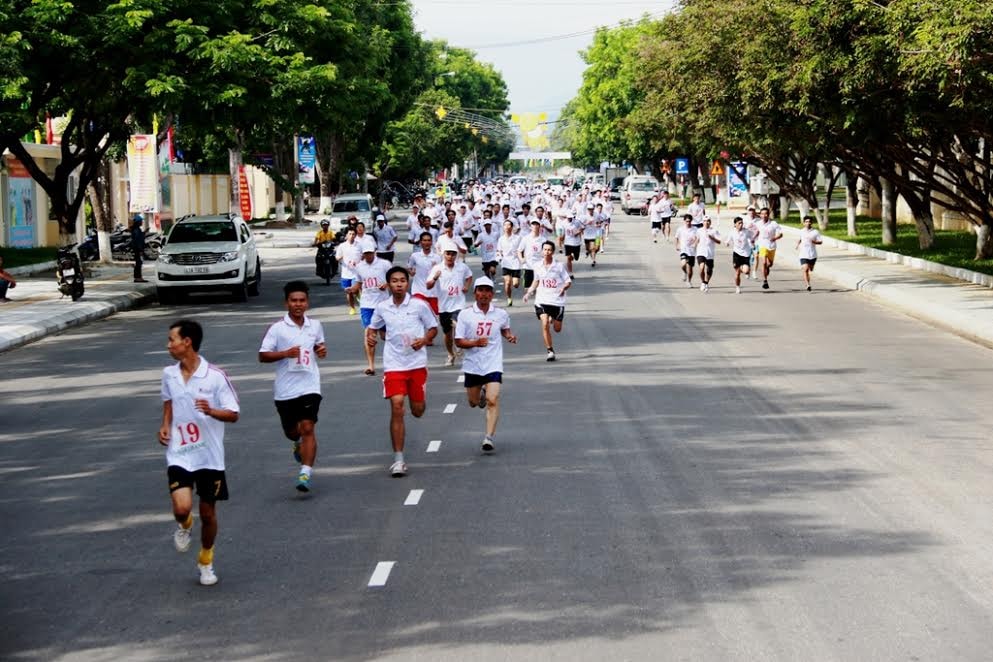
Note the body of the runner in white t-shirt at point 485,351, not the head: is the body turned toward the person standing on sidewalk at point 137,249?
no

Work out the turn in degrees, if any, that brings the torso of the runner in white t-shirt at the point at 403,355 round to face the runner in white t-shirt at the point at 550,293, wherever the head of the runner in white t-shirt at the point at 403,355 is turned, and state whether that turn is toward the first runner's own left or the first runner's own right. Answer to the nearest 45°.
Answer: approximately 180°

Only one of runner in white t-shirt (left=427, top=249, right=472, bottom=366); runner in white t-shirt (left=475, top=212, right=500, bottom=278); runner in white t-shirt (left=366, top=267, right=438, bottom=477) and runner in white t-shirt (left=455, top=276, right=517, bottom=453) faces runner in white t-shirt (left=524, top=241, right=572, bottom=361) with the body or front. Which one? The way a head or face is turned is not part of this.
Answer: runner in white t-shirt (left=475, top=212, right=500, bottom=278)

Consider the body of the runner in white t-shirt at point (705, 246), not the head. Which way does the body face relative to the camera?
toward the camera

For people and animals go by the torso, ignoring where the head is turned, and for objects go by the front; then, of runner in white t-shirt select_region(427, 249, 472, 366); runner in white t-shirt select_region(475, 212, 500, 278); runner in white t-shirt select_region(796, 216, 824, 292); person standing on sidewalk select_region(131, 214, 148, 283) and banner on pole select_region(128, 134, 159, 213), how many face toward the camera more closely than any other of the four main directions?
4

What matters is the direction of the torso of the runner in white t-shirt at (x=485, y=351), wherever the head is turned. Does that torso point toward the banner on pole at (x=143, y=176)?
no

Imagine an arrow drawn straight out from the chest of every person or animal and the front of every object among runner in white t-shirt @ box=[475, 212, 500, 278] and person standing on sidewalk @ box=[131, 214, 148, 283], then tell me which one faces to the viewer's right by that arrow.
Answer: the person standing on sidewalk

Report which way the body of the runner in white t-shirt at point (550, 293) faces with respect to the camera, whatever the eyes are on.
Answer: toward the camera

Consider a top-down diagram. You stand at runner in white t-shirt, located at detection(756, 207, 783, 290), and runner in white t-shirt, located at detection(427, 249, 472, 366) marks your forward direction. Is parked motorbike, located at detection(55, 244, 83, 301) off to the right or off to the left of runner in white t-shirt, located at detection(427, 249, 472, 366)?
right

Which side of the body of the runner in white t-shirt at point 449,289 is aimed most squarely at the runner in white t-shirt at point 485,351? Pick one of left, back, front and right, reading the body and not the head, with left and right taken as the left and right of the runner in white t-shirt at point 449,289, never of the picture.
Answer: front

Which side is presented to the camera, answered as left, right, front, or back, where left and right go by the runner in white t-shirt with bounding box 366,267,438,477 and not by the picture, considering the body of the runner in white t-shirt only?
front

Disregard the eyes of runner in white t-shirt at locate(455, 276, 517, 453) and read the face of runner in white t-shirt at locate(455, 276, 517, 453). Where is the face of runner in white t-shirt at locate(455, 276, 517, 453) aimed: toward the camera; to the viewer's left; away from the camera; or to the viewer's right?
toward the camera

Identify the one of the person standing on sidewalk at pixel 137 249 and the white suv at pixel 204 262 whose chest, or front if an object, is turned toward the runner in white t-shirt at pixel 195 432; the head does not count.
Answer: the white suv

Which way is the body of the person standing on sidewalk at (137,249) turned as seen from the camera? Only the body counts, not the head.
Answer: to the viewer's right

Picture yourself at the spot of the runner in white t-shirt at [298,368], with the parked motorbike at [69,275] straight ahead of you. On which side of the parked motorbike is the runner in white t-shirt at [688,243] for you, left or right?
right

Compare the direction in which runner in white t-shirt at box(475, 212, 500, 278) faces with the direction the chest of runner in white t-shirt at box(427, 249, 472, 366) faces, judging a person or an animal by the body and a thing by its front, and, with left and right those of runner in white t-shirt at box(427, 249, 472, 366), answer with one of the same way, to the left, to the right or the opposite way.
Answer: the same way

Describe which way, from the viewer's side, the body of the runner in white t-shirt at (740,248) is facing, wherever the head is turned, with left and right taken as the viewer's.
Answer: facing the viewer
